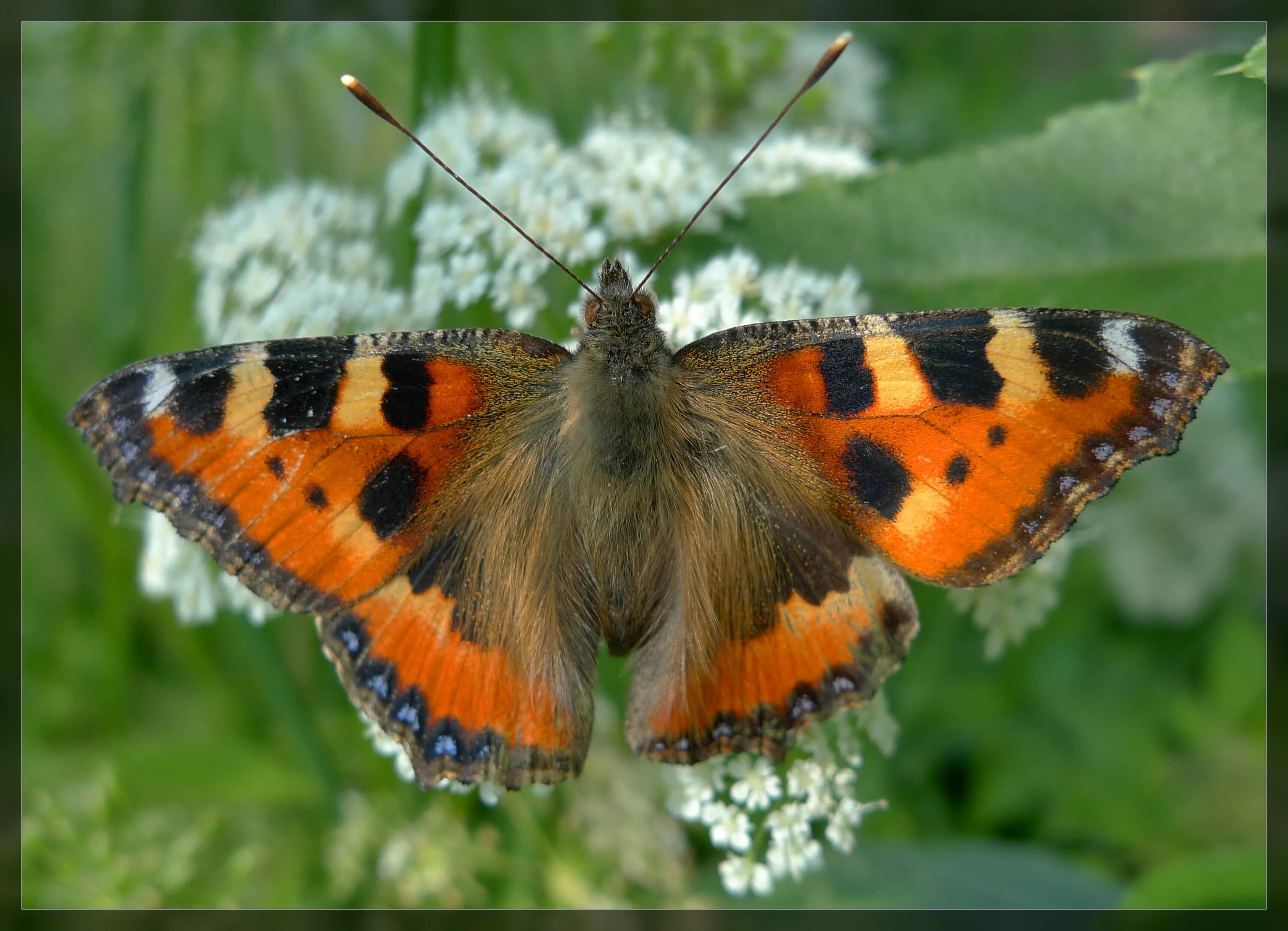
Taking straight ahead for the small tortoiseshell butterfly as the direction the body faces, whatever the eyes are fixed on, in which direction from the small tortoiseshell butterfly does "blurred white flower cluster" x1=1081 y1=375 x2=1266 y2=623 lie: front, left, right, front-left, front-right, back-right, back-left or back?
front-right

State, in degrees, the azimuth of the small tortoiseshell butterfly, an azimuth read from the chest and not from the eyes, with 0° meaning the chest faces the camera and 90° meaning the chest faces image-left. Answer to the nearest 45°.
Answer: approximately 180°

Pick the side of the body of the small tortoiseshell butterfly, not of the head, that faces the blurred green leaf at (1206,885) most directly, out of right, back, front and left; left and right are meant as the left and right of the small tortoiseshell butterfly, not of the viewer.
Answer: right
